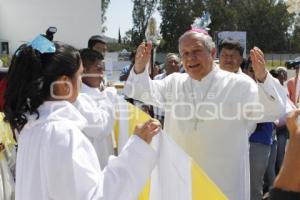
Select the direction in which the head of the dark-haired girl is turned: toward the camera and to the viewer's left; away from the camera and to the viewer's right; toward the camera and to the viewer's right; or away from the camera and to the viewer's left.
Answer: away from the camera and to the viewer's right

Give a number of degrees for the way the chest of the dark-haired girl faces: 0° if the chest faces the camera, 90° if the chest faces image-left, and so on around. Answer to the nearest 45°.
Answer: approximately 225°

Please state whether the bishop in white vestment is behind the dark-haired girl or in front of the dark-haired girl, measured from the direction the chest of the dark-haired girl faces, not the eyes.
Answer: in front
